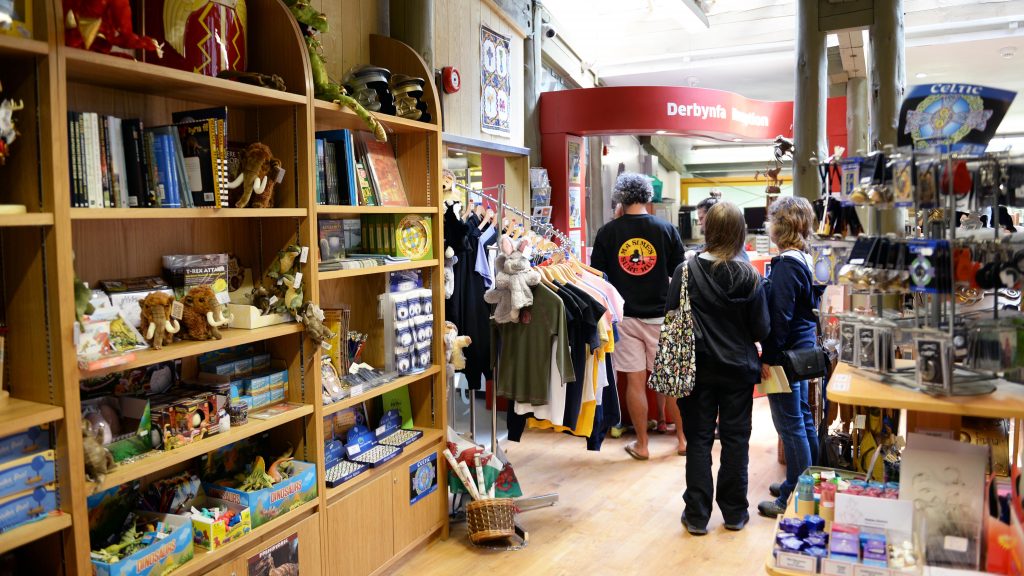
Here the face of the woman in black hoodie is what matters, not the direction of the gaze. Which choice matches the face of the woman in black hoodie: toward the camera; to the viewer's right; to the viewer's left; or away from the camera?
away from the camera

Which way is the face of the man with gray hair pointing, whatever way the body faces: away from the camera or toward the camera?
away from the camera

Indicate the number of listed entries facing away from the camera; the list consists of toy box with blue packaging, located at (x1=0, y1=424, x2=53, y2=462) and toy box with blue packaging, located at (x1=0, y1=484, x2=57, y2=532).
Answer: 0

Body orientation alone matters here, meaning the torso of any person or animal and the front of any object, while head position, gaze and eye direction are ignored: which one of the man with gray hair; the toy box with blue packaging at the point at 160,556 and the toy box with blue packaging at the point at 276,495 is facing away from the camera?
the man with gray hair

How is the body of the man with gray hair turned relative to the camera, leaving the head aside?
away from the camera

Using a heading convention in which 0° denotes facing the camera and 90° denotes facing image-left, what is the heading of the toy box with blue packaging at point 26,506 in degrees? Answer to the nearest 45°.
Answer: approximately 315°

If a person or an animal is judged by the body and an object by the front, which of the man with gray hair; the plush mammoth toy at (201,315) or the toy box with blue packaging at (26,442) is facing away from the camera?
the man with gray hair

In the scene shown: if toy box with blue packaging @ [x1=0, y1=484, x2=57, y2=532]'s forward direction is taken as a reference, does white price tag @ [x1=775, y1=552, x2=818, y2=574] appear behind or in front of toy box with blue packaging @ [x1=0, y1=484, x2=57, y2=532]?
in front

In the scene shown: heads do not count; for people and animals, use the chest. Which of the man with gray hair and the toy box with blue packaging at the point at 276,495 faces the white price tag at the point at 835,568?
the toy box with blue packaging

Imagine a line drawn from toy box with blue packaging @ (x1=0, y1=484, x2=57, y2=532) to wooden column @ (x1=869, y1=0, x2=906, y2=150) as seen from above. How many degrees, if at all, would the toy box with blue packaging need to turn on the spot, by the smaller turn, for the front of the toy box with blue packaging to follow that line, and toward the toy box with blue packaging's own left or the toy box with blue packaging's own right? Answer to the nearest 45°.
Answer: approximately 45° to the toy box with blue packaging's own left

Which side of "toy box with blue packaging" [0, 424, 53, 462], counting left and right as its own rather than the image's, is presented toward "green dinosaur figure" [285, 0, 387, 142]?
left

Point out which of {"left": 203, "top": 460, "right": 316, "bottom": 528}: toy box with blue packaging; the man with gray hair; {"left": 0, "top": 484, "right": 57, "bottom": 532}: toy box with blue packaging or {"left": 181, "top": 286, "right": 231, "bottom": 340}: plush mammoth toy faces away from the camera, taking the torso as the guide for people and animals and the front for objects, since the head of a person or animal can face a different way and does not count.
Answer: the man with gray hair
